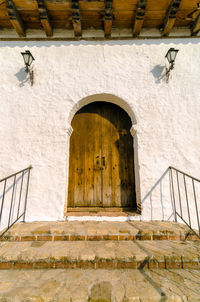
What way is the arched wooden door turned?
toward the camera

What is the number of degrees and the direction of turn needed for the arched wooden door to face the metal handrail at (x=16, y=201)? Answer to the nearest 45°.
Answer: approximately 90° to its right

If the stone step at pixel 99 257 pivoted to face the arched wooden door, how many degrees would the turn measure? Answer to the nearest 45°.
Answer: approximately 180°

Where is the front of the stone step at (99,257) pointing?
toward the camera

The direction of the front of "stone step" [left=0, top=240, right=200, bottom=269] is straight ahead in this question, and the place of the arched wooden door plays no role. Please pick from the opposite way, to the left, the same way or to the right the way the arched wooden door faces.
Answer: the same way

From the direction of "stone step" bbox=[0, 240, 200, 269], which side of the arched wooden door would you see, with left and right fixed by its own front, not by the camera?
front

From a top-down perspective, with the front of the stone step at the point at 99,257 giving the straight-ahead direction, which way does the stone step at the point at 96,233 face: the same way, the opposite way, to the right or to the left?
the same way

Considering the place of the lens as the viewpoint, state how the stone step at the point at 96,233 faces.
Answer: facing the viewer

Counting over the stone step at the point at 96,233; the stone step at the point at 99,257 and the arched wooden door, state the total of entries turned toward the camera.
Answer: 3

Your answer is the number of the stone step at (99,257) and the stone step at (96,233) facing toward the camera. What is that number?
2
